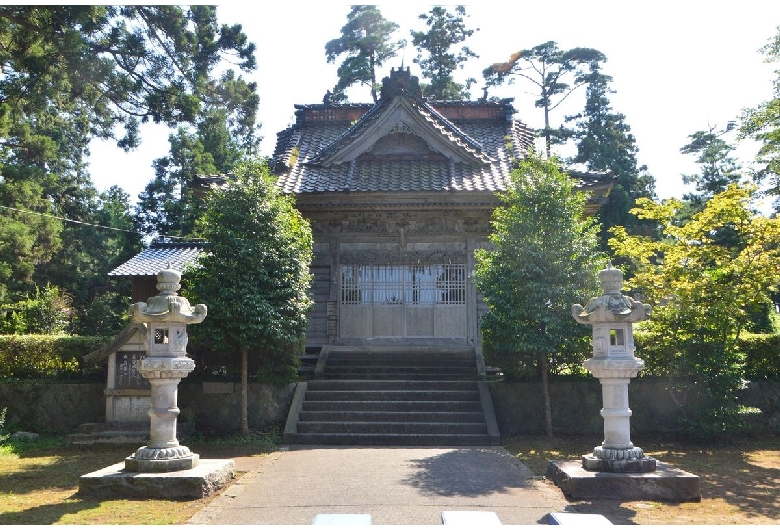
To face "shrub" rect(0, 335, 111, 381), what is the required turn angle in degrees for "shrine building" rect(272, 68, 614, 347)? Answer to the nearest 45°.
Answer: approximately 45° to its right

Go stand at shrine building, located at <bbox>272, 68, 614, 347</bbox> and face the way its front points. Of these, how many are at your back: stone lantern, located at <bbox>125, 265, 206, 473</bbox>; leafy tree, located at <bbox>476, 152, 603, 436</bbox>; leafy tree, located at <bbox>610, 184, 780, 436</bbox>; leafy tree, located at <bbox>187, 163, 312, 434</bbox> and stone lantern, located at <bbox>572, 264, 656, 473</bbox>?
0

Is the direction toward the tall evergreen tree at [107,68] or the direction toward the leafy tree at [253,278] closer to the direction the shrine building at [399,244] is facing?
the leafy tree

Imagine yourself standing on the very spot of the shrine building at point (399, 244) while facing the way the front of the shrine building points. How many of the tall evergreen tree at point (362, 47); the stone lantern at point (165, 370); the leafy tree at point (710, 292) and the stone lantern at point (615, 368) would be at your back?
1

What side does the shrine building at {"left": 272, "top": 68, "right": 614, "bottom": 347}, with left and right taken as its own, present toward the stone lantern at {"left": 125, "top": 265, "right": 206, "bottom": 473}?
front

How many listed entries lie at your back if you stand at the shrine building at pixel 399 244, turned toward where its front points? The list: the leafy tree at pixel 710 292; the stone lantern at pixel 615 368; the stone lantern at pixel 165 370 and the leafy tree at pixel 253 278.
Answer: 0

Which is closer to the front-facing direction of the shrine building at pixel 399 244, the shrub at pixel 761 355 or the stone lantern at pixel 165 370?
the stone lantern

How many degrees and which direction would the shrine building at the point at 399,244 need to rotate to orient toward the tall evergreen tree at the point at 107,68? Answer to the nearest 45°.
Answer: approximately 45° to its right

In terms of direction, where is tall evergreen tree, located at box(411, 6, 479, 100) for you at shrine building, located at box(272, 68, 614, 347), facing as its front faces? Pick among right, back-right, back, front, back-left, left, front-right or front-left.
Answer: back

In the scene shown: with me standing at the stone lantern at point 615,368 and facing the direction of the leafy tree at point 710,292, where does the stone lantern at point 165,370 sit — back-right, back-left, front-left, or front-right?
back-left

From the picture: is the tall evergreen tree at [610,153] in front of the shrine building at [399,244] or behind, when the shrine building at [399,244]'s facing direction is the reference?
behind

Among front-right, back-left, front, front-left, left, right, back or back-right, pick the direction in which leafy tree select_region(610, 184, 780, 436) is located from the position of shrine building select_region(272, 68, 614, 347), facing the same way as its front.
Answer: front-left

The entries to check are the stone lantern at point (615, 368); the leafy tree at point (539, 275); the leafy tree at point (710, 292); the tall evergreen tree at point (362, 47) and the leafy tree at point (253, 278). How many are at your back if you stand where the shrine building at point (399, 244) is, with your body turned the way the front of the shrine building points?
1

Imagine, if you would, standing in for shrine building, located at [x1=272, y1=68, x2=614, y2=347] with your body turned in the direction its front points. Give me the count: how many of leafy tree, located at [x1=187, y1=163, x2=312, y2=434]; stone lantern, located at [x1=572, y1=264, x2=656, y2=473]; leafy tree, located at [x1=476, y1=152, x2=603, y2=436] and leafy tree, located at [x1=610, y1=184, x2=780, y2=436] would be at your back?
0

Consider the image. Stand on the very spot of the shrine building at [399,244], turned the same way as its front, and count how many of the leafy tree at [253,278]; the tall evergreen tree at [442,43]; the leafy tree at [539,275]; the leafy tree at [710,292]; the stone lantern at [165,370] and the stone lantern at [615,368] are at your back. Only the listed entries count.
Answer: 1

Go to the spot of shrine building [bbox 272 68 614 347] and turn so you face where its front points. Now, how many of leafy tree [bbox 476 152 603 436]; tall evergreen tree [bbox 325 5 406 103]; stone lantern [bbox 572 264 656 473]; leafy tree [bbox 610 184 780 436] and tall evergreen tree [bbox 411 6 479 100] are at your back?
2

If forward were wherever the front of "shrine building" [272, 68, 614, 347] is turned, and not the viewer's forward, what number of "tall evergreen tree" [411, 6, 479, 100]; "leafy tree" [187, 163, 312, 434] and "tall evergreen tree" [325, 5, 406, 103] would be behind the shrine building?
2

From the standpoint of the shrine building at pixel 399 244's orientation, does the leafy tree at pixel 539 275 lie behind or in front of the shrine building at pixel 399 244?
in front

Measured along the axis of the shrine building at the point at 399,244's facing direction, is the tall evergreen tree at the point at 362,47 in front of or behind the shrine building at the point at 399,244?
behind

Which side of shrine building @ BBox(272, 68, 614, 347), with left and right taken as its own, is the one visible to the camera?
front
